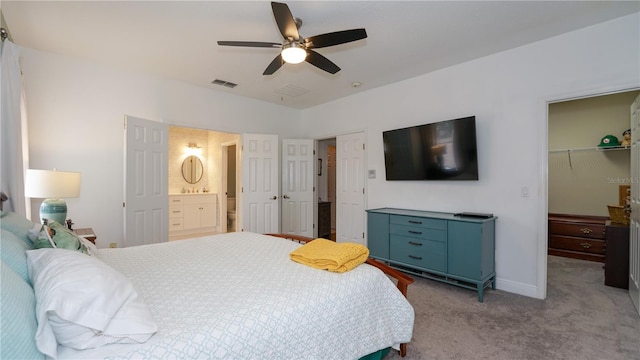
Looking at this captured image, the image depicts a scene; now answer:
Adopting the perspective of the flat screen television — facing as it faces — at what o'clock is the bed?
The bed is roughly at 11 o'clock from the flat screen television.

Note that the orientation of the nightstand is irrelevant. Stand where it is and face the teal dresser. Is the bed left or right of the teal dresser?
right

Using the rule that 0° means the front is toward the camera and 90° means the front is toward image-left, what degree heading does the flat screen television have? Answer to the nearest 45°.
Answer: approximately 45°

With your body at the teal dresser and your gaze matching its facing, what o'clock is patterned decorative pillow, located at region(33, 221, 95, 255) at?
The patterned decorative pillow is roughly at 12 o'clock from the teal dresser.

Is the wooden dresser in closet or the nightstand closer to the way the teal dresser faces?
the nightstand

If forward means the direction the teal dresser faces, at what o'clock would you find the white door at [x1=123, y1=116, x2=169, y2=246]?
The white door is roughly at 1 o'clock from the teal dresser.

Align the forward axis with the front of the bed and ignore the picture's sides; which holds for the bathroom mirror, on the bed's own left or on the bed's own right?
on the bed's own left

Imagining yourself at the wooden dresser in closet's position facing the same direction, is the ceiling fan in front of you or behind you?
in front

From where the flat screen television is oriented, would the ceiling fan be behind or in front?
in front

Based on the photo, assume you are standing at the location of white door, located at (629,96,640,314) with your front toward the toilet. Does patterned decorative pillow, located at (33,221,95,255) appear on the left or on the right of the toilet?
left

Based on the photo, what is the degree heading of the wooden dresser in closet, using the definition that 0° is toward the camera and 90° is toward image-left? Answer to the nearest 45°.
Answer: approximately 45°

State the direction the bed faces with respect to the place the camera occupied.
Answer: facing away from the viewer and to the right of the viewer

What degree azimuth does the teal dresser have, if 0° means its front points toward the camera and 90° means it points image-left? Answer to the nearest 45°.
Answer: approximately 45°
